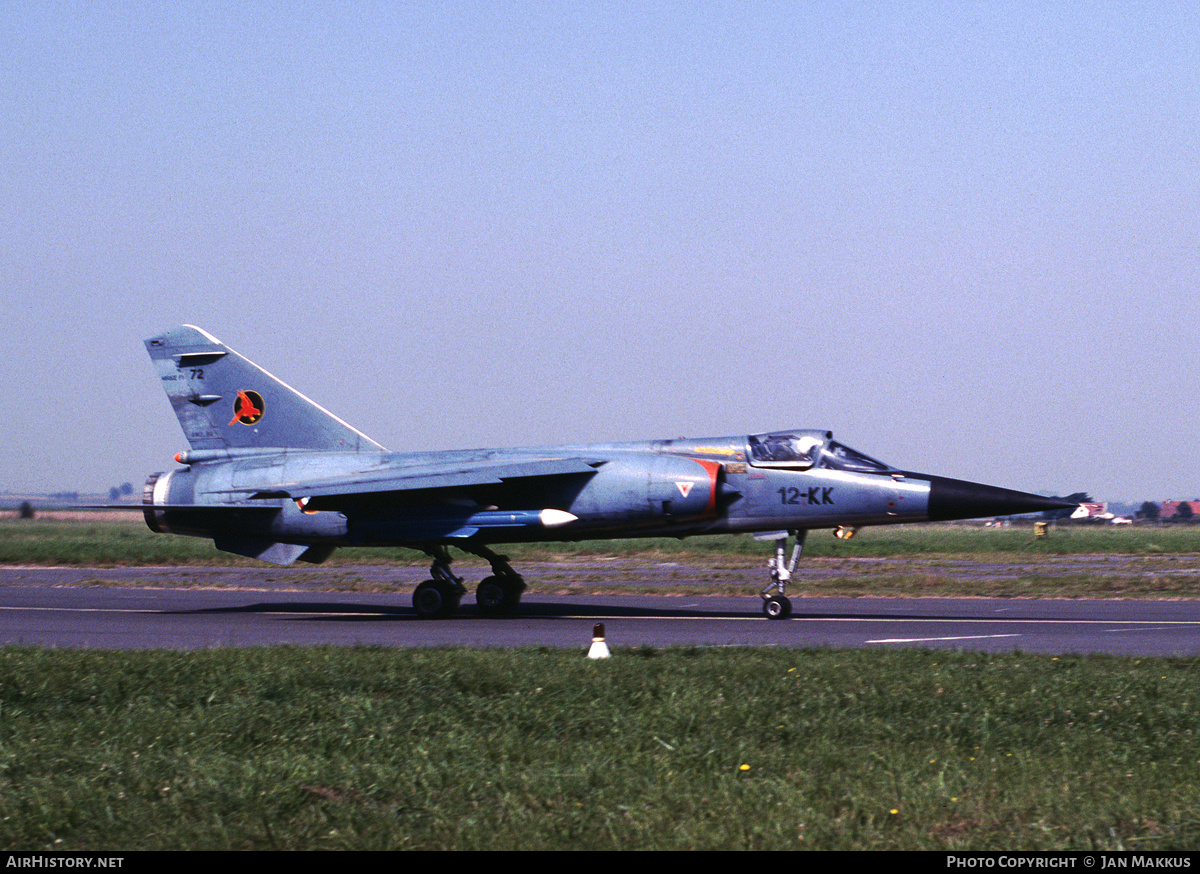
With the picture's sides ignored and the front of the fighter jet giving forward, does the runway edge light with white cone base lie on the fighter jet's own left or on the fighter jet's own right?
on the fighter jet's own right

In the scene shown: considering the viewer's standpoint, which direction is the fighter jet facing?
facing to the right of the viewer
